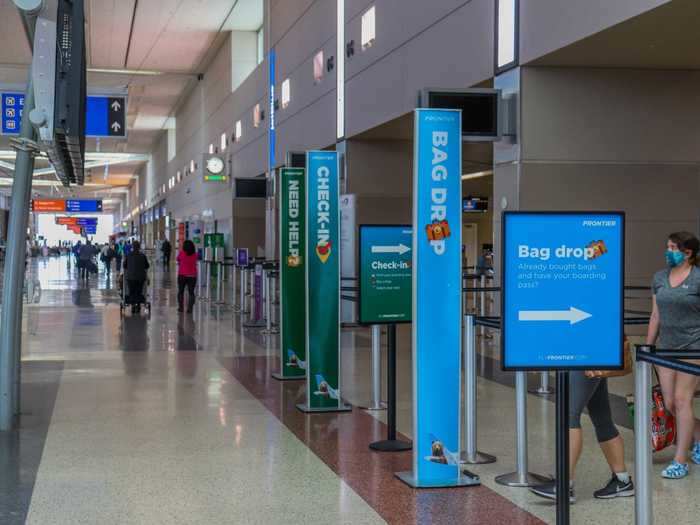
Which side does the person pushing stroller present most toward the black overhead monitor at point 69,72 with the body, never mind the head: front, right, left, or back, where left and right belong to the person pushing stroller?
back

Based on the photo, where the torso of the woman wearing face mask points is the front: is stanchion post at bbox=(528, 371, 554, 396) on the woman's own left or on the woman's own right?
on the woman's own right

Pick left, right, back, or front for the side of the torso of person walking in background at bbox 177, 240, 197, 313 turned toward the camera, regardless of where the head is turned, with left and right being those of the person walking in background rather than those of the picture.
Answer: back

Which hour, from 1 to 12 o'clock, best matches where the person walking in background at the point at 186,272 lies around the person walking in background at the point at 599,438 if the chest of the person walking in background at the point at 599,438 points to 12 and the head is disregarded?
the person walking in background at the point at 186,272 is roughly at 2 o'clock from the person walking in background at the point at 599,438.

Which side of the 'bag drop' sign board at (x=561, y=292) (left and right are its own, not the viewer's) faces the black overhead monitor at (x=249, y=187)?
back

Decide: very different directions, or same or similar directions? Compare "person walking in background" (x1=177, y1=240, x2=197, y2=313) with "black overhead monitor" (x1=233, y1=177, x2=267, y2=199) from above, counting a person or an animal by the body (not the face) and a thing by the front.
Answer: very different directions

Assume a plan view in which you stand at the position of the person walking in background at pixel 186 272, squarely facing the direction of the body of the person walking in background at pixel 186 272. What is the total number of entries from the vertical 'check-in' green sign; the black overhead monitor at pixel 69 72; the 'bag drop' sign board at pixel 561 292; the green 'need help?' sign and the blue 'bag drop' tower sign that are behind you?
5

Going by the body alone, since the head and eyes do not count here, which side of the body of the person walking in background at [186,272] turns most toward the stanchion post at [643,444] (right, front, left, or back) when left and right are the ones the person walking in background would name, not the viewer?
back

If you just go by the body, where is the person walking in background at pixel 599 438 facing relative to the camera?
to the viewer's left

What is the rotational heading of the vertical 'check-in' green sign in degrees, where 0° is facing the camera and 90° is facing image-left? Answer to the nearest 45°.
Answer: approximately 0°

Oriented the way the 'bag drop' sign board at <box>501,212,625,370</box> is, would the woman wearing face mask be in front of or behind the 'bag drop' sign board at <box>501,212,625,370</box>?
behind

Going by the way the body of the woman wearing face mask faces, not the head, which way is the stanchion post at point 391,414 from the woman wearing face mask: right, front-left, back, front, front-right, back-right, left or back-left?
front-right

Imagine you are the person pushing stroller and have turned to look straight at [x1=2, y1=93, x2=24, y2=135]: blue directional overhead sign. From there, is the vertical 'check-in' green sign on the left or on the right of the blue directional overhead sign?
left

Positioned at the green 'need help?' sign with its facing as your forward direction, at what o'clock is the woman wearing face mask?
The woman wearing face mask is roughly at 11 o'clock from the green 'need help?' sign.
